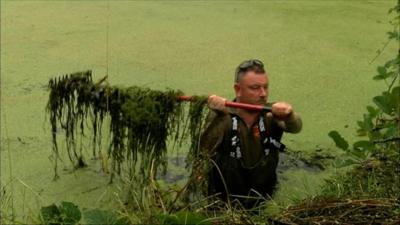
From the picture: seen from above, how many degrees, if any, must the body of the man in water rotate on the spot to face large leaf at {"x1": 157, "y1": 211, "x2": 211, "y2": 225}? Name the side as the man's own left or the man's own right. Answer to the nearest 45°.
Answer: approximately 45° to the man's own right

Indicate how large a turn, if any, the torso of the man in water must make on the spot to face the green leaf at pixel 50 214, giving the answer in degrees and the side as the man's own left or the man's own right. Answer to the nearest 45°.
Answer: approximately 90° to the man's own right

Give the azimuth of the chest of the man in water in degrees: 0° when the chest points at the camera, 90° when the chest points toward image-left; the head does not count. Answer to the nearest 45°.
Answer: approximately 315°

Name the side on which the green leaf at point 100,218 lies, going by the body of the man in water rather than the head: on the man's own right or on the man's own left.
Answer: on the man's own right

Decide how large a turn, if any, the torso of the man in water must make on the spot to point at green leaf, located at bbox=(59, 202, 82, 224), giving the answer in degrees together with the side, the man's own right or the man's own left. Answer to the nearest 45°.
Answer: approximately 90° to the man's own right

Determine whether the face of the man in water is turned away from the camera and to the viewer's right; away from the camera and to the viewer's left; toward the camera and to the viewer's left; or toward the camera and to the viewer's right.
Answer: toward the camera and to the viewer's right
